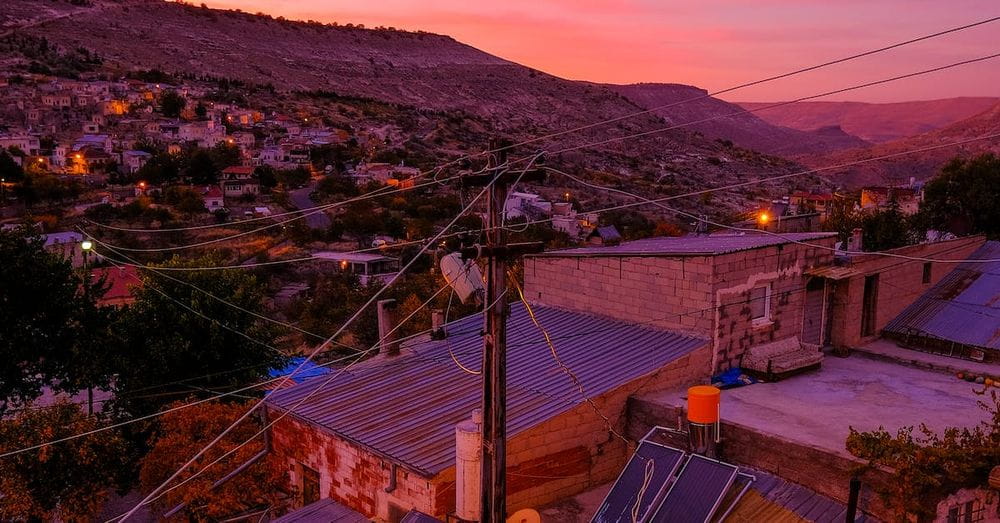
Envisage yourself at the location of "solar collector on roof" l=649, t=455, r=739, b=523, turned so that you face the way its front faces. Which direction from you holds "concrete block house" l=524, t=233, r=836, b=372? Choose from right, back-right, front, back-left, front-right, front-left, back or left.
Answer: back-right

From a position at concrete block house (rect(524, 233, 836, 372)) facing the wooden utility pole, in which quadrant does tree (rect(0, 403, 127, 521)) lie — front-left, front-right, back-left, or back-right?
front-right

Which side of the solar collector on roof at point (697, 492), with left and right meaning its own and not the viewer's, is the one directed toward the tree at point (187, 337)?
right

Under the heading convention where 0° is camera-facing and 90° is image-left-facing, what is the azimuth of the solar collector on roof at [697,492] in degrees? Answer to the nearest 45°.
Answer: approximately 45°

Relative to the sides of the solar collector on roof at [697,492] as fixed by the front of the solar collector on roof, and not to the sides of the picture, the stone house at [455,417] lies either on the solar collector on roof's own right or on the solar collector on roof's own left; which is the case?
on the solar collector on roof's own right

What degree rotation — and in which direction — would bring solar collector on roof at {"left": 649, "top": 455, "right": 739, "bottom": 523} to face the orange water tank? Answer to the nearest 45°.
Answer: approximately 135° to its right

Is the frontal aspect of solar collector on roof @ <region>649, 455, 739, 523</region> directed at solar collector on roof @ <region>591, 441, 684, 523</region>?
no

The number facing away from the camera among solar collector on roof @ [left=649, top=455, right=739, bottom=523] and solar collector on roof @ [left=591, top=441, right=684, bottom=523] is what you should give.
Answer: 0

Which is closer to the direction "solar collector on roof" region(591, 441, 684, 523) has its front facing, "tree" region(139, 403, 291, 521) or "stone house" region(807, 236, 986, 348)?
the tree

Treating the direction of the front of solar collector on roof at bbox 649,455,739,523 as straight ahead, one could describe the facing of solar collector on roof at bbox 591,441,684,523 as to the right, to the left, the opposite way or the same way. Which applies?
the same way

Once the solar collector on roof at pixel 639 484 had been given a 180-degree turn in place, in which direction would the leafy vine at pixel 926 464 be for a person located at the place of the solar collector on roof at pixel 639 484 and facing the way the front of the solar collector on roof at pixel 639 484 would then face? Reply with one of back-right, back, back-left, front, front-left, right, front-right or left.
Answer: front-right

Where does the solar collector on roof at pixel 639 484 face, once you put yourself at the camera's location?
facing the viewer and to the left of the viewer

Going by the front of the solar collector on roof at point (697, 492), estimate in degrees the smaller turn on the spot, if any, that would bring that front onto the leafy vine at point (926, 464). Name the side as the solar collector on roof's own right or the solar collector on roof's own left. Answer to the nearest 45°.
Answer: approximately 135° to the solar collector on roof's own left

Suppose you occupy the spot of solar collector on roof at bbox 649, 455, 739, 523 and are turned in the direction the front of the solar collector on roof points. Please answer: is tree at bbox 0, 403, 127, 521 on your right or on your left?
on your right

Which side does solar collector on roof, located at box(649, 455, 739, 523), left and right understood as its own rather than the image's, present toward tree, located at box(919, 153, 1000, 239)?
back
